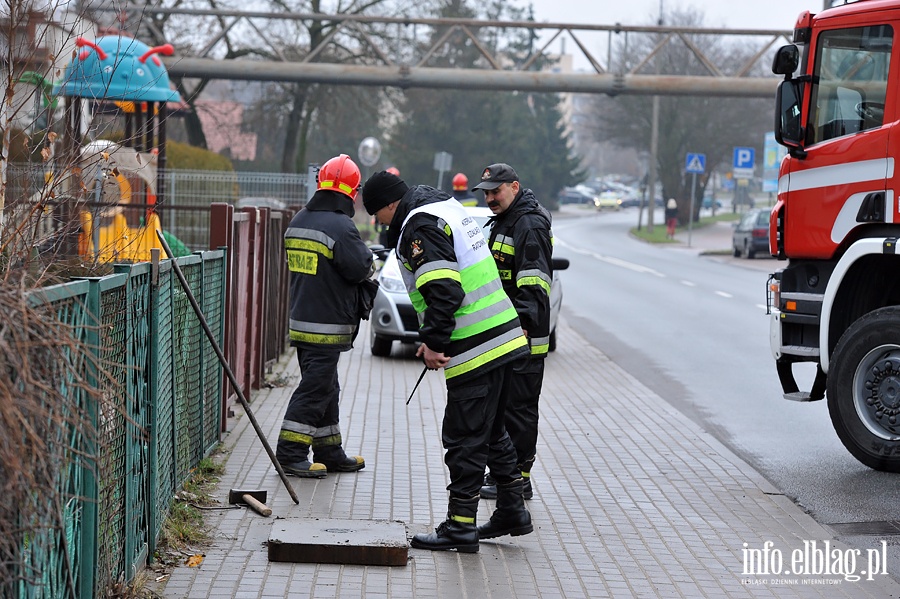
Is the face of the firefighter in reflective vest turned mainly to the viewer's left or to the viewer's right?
to the viewer's left

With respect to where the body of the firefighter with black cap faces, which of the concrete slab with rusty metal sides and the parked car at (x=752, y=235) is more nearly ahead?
the concrete slab with rusty metal sides

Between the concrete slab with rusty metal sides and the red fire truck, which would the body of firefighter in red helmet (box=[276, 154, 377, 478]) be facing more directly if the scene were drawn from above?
the red fire truck

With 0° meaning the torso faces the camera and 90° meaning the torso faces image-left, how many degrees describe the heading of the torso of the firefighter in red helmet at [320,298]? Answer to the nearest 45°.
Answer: approximately 225°

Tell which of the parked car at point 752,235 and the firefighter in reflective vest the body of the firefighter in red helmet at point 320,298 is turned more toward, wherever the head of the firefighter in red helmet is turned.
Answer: the parked car

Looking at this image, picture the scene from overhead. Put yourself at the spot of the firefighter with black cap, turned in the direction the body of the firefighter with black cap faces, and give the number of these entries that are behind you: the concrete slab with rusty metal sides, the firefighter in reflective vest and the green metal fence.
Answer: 0

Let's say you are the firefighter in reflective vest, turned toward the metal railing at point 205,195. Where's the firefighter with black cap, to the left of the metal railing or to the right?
right

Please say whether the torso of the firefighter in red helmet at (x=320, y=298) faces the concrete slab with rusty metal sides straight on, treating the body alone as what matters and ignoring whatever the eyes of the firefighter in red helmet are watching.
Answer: no

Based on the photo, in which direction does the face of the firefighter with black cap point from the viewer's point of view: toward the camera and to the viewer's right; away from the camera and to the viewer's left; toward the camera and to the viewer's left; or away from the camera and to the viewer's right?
toward the camera and to the viewer's left

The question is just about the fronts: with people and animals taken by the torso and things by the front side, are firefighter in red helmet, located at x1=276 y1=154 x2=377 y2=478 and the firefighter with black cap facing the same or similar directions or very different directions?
very different directions

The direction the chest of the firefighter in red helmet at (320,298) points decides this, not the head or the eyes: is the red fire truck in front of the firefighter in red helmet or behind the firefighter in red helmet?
in front

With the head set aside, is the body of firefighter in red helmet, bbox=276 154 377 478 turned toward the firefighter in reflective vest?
no

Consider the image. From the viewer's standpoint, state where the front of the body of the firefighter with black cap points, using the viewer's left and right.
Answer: facing the viewer and to the left of the viewer

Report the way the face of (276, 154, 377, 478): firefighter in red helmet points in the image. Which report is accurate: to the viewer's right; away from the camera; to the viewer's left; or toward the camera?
away from the camera

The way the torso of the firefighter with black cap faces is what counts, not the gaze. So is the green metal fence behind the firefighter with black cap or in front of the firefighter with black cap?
in front

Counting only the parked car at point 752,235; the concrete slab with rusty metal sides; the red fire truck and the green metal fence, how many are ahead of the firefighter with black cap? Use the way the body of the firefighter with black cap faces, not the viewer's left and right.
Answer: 2
